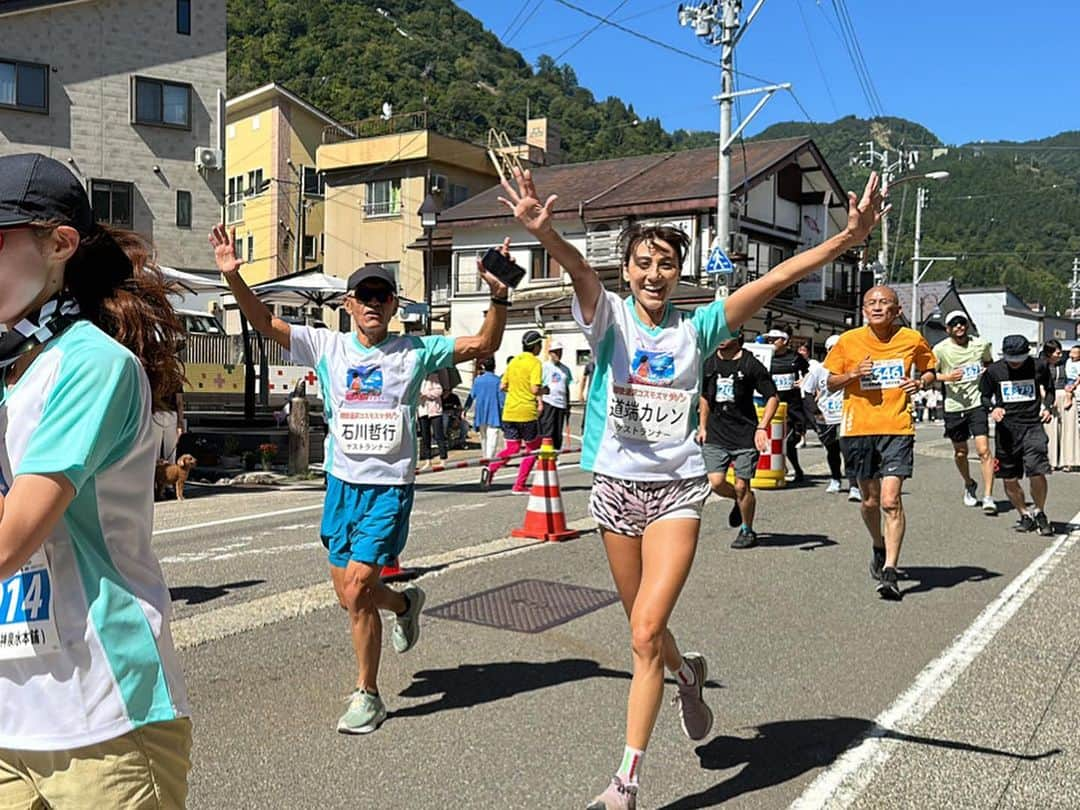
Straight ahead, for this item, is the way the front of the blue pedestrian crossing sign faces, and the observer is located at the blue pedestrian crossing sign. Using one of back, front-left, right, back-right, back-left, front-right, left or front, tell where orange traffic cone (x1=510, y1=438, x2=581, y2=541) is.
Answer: front

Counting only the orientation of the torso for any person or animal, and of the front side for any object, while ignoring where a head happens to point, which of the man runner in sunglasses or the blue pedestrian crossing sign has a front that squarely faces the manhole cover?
the blue pedestrian crossing sign

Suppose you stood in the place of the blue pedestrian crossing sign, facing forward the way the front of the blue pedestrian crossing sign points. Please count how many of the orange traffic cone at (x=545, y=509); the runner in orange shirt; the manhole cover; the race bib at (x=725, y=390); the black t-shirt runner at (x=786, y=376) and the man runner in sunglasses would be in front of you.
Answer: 6

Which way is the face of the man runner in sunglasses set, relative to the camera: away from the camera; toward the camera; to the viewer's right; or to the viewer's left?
toward the camera

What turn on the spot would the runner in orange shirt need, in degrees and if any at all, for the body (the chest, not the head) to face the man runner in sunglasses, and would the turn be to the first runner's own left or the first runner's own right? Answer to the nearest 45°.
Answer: approximately 45° to the first runner's own right

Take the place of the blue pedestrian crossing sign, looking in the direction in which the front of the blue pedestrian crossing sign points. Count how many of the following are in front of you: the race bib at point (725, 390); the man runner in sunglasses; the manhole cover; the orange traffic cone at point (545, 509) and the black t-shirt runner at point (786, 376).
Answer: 5

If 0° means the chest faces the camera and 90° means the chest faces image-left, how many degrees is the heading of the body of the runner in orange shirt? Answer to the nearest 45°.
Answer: approximately 0°

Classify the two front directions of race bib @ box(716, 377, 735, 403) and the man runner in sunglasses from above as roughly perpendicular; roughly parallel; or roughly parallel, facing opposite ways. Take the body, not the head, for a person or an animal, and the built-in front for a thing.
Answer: roughly parallel

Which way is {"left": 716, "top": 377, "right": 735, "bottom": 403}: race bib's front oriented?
toward the camera

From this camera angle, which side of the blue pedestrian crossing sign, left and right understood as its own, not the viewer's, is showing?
front

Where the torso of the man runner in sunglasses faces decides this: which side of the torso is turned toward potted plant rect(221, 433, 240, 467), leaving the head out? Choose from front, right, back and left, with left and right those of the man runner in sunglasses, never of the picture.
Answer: back

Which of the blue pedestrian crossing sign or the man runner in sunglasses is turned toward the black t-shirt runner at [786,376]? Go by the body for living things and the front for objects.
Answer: the blue pedestrian crossing sign

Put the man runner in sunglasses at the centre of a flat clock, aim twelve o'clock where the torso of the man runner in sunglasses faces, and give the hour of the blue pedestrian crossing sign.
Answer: The blue pedestrian crossing sign is roughly at 7 o'clock from the man runner in sunglasses.

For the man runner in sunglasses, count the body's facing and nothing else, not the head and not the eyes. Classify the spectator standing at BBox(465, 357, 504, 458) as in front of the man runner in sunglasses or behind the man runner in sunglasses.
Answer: behind

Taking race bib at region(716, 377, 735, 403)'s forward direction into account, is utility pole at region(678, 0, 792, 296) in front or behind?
behind

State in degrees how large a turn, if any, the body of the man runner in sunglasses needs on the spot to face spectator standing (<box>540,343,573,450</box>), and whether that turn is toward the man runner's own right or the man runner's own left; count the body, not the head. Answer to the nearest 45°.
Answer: approximately 180°
